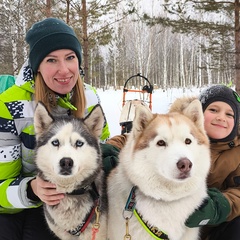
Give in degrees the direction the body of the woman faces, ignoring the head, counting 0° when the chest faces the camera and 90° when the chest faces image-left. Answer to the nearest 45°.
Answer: approximately 315°

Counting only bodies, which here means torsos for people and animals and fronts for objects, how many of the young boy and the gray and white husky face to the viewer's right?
0

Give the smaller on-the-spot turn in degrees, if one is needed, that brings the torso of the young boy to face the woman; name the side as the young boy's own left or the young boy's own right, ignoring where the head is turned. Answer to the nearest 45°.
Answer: approximately 45° to the young boy's own right

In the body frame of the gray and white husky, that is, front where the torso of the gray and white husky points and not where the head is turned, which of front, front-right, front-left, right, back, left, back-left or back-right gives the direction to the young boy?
left

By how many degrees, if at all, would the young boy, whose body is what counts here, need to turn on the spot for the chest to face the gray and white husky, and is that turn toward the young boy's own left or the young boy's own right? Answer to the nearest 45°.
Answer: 0° — they already face it

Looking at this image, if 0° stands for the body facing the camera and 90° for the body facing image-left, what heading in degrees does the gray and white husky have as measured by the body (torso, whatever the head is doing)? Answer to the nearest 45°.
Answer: approximately 0°
